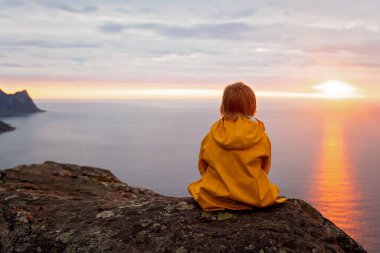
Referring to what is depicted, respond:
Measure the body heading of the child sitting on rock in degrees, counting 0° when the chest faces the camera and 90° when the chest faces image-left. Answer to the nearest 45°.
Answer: approximately 180°

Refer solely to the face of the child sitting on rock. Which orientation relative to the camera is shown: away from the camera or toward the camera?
away from the camera
